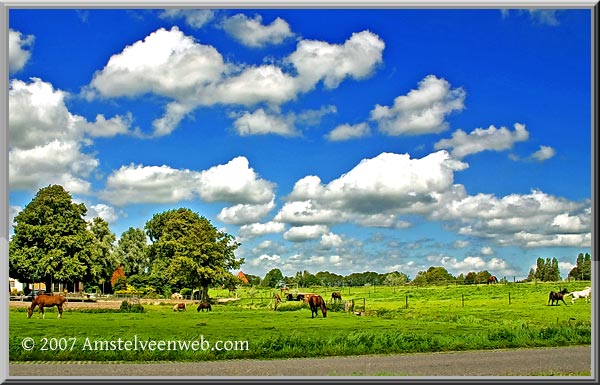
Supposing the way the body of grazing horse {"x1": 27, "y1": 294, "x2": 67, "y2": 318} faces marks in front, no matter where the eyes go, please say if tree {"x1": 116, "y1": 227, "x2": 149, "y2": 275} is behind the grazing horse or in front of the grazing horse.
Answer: behind

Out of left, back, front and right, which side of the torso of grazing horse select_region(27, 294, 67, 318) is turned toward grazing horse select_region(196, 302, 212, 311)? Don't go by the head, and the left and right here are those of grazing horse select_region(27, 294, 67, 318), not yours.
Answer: back

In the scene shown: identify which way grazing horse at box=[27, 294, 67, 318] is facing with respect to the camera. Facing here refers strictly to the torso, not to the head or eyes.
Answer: to the viewer's left

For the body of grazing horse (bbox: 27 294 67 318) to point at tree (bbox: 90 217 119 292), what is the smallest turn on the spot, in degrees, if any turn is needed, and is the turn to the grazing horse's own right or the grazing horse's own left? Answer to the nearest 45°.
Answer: approximately 135° to the grazing horse's own right

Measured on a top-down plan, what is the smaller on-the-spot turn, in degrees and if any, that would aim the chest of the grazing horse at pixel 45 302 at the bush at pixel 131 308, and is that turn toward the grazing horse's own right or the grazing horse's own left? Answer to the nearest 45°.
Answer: approximately 180°

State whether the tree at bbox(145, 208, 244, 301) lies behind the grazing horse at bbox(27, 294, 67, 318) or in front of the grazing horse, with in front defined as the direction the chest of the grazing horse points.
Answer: behind

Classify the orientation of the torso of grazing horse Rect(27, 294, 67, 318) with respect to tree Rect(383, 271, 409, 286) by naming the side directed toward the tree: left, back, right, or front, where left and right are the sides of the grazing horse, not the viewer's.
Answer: right

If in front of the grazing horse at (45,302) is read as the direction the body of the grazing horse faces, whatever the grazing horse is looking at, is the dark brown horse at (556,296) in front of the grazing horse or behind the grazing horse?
behind

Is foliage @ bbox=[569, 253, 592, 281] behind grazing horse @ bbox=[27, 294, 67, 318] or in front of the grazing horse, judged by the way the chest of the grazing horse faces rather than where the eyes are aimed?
behind

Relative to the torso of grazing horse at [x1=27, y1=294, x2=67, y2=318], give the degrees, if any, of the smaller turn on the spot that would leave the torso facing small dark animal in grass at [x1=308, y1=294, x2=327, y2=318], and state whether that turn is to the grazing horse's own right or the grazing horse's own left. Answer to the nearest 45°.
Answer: approximately 180°

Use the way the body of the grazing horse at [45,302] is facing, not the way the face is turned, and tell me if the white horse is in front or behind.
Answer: behind
